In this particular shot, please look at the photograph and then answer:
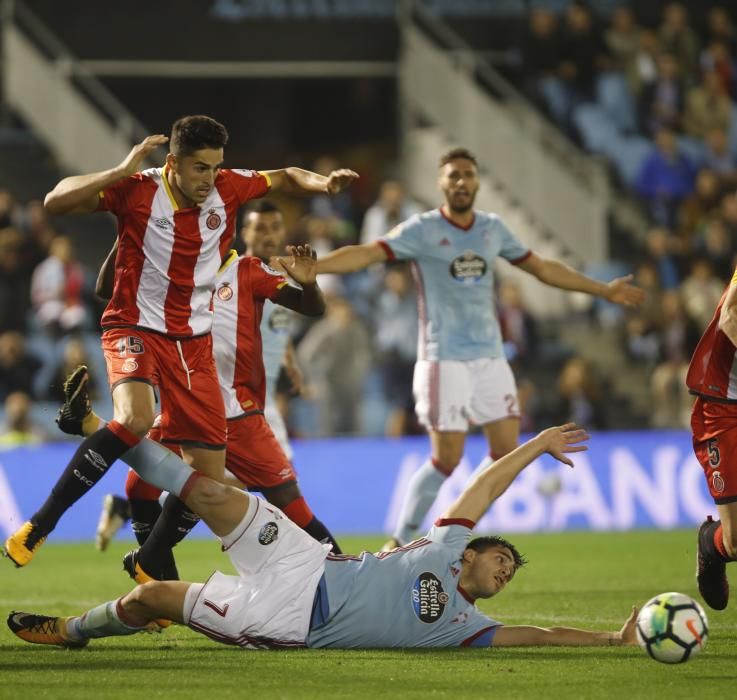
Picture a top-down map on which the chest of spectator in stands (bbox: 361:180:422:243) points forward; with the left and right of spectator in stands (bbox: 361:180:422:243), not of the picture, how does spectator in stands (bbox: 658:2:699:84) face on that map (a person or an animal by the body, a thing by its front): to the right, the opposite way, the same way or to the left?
the same way

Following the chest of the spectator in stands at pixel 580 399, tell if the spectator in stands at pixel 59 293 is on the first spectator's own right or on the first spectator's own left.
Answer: on the first spectator's own right

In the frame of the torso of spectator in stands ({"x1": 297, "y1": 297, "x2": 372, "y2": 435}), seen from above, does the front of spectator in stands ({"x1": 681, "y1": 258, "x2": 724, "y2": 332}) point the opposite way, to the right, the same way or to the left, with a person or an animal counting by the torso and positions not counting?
the same way

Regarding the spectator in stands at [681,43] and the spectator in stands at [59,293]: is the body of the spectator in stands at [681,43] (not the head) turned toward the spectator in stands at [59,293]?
no

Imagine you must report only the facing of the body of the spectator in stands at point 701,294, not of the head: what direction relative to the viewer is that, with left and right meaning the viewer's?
facing the viewer

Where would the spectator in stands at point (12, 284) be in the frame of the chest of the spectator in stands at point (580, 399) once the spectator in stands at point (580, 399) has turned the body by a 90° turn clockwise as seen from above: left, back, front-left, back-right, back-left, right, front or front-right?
front

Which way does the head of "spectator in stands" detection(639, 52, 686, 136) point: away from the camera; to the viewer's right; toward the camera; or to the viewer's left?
toward the camera

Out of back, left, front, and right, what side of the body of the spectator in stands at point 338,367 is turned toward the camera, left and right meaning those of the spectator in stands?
front

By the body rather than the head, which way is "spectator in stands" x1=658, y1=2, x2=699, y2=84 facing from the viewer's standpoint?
toward the camera

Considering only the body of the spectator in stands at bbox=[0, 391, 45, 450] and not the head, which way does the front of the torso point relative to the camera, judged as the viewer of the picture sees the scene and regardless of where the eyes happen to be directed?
toward the camera

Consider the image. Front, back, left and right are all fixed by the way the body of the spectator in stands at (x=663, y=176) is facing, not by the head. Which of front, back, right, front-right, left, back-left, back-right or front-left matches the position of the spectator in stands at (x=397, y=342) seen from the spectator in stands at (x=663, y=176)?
front-right

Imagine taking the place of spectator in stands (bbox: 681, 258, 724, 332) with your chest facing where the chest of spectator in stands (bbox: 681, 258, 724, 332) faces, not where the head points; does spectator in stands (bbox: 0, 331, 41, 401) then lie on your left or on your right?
on your right

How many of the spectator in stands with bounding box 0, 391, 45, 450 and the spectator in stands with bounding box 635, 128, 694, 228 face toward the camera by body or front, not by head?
2

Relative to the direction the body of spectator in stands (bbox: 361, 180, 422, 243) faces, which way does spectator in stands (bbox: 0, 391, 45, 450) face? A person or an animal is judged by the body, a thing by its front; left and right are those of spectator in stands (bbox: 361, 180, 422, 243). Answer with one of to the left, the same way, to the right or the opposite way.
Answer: the same way

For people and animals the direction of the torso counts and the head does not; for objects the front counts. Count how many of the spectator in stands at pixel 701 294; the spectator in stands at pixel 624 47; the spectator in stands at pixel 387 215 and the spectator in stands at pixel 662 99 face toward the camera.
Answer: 4
